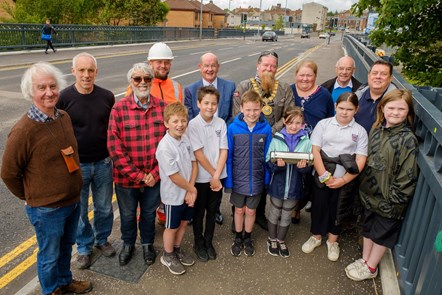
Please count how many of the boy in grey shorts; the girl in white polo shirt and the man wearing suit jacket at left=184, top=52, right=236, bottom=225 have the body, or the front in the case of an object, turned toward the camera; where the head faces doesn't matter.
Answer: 3

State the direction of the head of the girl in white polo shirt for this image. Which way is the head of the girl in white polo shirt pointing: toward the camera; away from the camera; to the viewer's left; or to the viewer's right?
toward the camera

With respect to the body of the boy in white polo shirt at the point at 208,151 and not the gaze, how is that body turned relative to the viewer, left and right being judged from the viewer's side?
facing the viewer

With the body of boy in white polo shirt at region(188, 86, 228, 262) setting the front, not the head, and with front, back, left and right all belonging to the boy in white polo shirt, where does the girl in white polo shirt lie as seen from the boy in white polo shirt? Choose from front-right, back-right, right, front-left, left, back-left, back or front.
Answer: left

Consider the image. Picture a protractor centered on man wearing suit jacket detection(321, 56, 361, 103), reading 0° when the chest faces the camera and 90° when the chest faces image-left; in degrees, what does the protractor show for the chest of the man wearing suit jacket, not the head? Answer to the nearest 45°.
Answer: approximately 0°

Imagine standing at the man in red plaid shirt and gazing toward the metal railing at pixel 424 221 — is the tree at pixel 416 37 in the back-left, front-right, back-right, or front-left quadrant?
front-left

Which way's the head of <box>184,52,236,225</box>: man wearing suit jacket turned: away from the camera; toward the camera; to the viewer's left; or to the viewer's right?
toward the camera

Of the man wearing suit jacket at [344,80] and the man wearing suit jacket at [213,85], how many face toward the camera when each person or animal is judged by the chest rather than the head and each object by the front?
2

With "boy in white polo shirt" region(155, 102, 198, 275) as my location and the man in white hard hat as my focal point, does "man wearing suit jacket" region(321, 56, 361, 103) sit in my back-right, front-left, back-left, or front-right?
front-right

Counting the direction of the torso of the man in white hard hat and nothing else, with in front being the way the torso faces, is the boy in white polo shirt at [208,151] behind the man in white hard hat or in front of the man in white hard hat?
in front

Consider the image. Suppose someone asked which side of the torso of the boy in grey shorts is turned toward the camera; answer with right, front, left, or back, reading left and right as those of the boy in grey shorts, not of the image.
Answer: front

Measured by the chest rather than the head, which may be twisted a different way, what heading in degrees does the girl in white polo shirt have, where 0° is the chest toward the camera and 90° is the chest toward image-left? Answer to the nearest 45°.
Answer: approximately 0°

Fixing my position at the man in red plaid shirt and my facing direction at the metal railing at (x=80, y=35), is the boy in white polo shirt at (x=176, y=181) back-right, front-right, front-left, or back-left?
back-right

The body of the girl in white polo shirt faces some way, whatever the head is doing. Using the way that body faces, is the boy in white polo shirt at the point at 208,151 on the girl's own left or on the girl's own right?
on the girl's own right

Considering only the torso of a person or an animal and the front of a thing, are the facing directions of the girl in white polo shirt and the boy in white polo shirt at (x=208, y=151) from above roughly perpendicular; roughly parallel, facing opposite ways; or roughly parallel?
roughly parallel

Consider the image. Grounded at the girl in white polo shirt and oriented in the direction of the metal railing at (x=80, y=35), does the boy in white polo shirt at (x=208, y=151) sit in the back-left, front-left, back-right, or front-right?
front-left

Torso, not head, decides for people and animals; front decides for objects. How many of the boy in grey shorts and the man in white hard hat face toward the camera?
2
